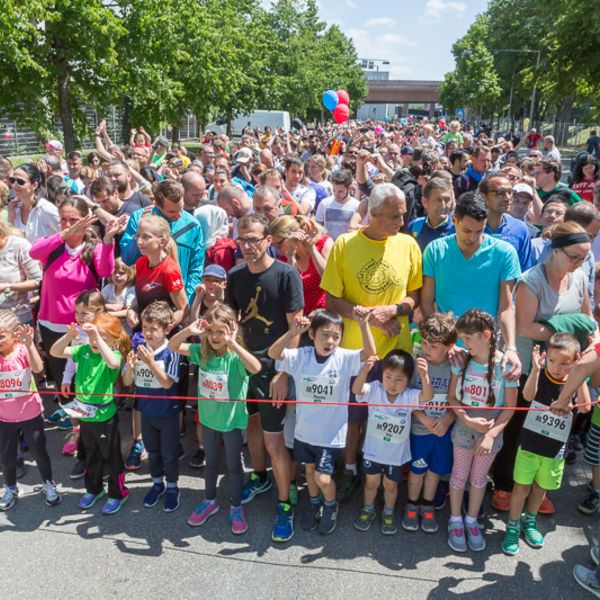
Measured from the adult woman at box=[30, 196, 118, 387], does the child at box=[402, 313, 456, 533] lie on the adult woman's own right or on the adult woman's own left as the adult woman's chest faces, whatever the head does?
on the adult woman's own left

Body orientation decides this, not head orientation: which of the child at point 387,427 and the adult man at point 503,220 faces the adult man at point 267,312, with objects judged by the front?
the adult man at point 503,220

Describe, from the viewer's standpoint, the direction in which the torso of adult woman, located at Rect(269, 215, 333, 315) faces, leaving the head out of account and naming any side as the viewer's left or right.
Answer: facing the viewer and to the left of the viewer

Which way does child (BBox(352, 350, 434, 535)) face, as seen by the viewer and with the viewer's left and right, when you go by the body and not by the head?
facing the viewer

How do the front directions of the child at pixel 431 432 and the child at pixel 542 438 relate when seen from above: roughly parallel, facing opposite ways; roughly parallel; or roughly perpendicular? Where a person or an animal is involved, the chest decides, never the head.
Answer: roughly parallel

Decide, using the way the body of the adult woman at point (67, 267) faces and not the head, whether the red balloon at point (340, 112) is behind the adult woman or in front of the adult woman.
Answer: behind

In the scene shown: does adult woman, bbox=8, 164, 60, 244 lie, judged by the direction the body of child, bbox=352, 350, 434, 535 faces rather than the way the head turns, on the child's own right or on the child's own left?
on the child's own right

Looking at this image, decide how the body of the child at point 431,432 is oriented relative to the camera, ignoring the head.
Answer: toward the camera

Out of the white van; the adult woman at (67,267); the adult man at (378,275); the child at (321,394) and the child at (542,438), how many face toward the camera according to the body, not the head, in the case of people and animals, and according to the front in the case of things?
4

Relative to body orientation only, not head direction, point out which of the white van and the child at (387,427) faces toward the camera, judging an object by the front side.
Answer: the child

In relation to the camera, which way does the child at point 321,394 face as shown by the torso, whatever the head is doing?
toward the camera

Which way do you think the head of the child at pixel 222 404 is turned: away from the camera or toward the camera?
toward the camera

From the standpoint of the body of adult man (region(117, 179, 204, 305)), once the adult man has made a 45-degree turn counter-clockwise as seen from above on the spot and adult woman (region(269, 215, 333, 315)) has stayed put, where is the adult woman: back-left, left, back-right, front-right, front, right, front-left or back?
front

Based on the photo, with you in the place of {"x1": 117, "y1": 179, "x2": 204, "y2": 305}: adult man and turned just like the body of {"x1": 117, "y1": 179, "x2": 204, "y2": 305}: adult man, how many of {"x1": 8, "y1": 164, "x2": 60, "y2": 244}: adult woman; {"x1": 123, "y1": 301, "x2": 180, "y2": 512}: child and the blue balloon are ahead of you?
1

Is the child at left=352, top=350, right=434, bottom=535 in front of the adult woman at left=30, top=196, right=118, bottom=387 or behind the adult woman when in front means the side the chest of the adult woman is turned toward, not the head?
in front

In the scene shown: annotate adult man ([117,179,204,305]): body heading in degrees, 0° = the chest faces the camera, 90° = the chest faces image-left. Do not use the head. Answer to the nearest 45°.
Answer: approximately 0°

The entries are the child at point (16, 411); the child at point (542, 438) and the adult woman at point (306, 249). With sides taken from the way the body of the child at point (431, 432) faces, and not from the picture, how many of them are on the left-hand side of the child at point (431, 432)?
1
